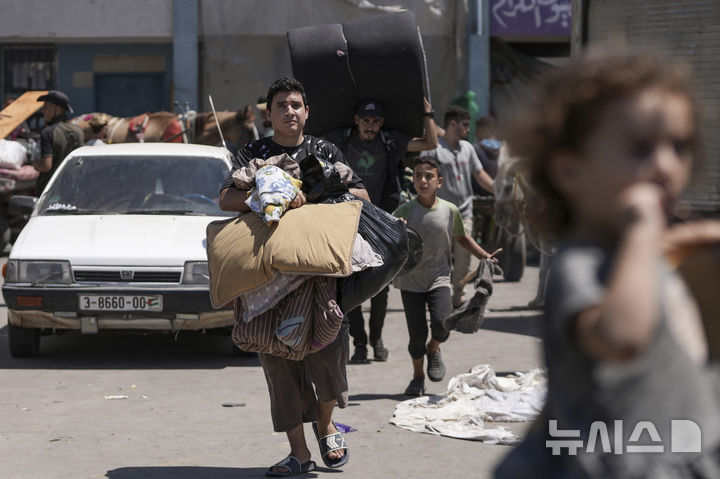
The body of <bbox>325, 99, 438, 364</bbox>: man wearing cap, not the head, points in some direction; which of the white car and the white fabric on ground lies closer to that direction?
the white fabric on ground

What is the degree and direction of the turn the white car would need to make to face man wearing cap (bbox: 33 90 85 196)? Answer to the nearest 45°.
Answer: approximately 180°

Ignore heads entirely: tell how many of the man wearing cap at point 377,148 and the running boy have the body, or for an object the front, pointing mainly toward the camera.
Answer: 2

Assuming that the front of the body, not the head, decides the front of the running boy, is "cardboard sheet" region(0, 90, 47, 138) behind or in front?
behind

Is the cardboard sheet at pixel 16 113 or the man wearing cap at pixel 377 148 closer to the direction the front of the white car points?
the man wearing cap

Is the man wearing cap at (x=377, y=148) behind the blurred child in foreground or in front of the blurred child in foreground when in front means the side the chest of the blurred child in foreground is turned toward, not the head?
behind

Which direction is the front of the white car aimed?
toward the camera

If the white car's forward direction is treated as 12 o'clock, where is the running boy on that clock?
The running boy is roughly at 10 o'clock from the white car.

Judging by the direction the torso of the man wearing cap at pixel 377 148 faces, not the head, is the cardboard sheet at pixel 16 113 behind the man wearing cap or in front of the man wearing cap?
behind

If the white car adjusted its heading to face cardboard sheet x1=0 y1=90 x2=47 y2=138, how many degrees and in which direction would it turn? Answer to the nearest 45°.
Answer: approximately 180°

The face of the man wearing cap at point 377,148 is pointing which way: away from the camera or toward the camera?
toward the camera

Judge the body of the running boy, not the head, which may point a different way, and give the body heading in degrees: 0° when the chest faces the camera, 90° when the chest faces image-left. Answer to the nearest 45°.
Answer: approximately 0°

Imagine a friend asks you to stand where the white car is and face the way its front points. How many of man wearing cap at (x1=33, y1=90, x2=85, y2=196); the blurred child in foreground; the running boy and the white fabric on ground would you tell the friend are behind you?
1

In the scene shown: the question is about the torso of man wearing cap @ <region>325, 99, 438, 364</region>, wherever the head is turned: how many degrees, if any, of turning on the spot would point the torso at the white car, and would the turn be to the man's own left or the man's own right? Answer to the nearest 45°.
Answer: approximately 90° to the man's own right

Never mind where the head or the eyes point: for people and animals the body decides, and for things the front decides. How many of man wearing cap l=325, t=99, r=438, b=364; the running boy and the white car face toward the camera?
3
